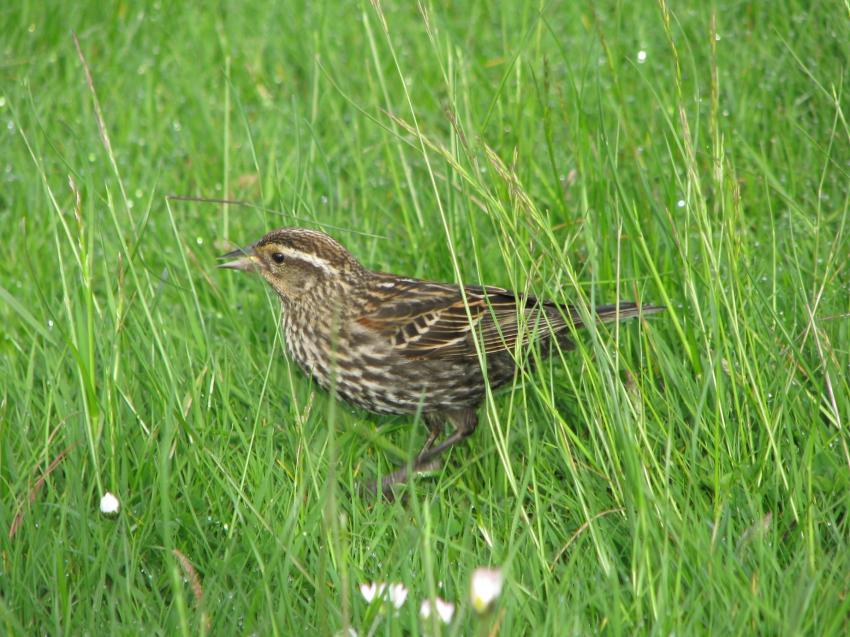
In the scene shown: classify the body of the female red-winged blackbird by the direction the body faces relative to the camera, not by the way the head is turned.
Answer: to the viewer's left
